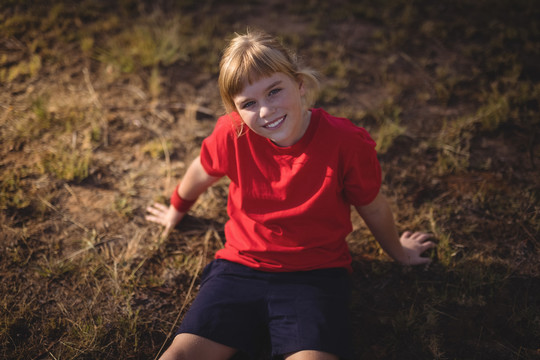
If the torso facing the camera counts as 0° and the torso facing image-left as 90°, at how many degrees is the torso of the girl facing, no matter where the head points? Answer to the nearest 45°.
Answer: approximately 0°
